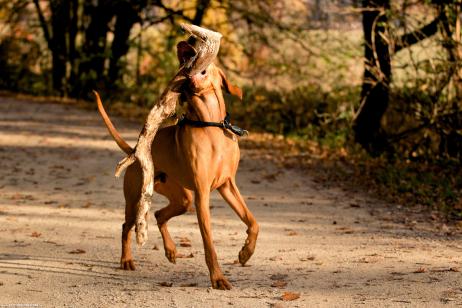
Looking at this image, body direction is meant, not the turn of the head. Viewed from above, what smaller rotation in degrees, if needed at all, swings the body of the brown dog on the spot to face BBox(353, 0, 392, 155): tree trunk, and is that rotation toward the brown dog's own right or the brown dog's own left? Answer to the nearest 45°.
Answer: approximately 135° to the brown dog's own left

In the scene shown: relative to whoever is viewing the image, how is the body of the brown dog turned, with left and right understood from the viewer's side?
facing the viewer and to the right of the viewer

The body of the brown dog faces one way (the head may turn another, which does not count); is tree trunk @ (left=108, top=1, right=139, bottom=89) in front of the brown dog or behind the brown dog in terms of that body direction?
behind

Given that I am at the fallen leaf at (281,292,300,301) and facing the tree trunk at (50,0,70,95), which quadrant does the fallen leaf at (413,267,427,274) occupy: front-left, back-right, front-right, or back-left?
front-right

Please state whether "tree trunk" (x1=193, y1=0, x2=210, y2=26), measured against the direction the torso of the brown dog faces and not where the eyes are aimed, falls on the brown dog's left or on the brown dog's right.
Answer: on the brown dog's left

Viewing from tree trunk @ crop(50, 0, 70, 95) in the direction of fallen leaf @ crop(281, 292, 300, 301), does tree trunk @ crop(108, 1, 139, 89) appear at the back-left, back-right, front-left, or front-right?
front-left

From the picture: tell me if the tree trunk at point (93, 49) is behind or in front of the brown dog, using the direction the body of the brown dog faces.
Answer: behind

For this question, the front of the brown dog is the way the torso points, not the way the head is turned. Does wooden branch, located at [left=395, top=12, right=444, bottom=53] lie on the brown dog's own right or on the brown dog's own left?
on the brown dog's own left
